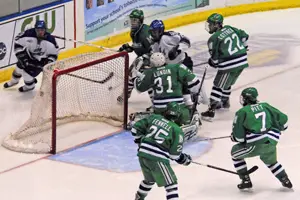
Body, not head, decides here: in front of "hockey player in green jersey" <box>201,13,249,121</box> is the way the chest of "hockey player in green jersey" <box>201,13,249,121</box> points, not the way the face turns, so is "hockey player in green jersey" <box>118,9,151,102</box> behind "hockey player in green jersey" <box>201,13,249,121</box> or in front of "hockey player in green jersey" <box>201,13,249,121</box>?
in front

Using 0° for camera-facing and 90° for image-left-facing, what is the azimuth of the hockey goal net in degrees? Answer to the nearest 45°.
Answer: approximately 315°

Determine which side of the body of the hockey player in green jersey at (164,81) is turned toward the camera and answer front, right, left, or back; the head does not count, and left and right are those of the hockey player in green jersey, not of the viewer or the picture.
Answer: back

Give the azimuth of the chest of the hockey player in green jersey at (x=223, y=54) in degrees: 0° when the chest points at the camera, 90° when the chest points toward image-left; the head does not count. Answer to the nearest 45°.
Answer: approximately 135°

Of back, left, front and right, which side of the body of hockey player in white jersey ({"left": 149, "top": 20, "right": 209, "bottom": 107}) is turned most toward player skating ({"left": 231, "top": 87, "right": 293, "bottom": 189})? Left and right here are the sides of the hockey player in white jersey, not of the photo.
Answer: left

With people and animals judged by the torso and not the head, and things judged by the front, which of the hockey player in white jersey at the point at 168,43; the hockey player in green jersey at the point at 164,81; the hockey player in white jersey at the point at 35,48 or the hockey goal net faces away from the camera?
the hockey player in green jersey

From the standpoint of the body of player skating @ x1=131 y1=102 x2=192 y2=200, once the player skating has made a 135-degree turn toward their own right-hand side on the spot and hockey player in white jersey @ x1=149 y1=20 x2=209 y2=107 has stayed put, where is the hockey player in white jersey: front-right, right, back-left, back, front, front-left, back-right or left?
back

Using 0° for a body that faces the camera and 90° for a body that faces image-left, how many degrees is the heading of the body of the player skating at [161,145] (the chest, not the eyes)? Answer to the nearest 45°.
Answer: approximately 225°

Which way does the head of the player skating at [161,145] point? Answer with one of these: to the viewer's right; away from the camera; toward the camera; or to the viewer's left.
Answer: away from the camera
